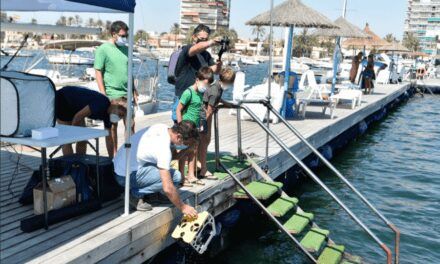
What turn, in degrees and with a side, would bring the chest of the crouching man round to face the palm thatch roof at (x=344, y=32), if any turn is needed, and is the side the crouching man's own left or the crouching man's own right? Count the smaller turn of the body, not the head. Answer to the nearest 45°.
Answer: approximately 45° to the crouching man's own left

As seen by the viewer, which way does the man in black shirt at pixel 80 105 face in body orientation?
to the viewer's right

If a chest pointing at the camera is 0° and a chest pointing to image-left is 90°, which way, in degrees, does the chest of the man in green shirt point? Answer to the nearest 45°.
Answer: approximately 315°

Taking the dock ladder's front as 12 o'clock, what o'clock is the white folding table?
The white folding table is roughly at 3 o'clock from the dock ladder.

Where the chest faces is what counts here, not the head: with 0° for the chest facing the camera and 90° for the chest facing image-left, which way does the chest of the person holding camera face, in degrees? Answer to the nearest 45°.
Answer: approximately 315°
